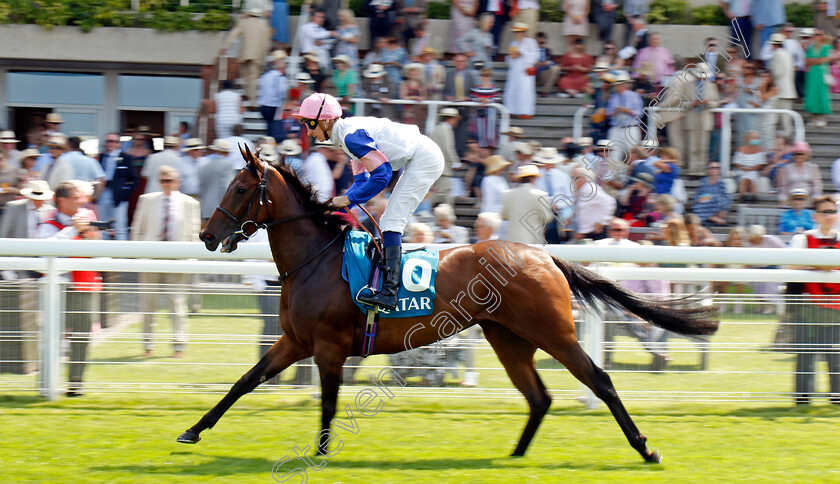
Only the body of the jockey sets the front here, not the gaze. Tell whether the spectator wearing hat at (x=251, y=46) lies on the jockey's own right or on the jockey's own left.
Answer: on the jockey's own right

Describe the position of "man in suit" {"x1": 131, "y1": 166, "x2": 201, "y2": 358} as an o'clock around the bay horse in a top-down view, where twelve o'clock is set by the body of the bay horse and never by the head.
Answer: The man in suit is roughly at 2 o'clock from the bay horse.

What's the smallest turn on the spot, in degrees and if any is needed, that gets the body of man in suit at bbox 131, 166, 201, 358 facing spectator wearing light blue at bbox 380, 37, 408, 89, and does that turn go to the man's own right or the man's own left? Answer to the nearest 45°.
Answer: approximately 135° to the man's own left

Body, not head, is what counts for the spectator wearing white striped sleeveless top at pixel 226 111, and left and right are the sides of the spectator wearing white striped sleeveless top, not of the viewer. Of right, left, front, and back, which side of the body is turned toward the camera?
back

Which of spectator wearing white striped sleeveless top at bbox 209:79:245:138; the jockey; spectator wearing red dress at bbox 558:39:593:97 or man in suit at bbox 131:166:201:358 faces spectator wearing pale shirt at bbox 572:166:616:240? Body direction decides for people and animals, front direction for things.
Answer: spectator wearing red dress at bbox 558:39:593:97

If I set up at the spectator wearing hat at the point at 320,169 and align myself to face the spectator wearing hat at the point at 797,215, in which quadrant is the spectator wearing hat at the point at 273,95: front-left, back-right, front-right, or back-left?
back-left
